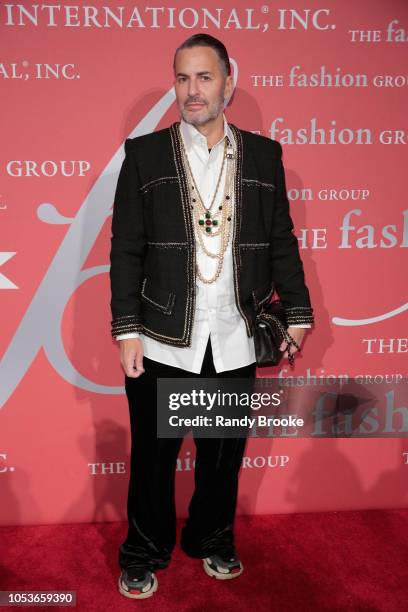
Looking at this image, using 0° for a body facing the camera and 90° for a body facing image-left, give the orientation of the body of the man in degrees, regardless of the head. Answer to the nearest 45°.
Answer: approximately 0°
